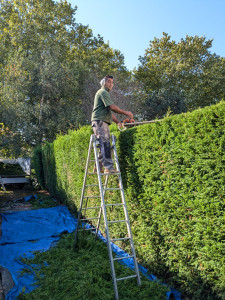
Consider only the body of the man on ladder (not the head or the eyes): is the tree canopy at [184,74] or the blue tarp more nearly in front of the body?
the tree canopy

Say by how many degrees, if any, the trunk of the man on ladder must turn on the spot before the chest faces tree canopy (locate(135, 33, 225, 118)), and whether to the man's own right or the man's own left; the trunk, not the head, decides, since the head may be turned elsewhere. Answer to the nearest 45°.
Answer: approximately 90° to the man's own left

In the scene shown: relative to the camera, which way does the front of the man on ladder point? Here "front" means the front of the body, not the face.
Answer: to the viewer's right
